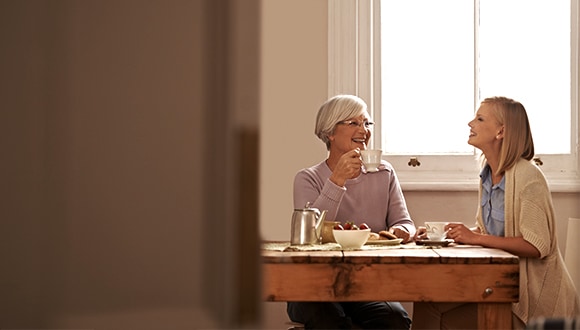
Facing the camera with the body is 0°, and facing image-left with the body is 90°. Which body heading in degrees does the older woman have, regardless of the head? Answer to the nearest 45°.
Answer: approximately 315°

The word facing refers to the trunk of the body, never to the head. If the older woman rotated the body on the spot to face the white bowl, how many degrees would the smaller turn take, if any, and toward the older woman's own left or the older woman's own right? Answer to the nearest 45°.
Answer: approximately 45° to the older woman's own right

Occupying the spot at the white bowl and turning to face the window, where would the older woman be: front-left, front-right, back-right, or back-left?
front-left

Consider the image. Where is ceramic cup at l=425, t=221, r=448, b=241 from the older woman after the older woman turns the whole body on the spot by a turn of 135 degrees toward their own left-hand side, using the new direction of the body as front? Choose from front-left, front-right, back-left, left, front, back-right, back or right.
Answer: back-right

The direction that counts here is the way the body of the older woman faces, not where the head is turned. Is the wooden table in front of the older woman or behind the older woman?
in front

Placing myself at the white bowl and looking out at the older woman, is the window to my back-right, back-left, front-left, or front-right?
front-right

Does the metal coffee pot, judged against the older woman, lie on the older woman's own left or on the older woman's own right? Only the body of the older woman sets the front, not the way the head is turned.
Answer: on the older woman's own right

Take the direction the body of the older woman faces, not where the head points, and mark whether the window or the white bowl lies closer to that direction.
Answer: the white bowl

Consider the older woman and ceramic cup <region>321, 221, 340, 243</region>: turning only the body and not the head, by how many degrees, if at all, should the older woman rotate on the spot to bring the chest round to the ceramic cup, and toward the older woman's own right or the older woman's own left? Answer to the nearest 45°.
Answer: approximately 45° to the older woman's own right
